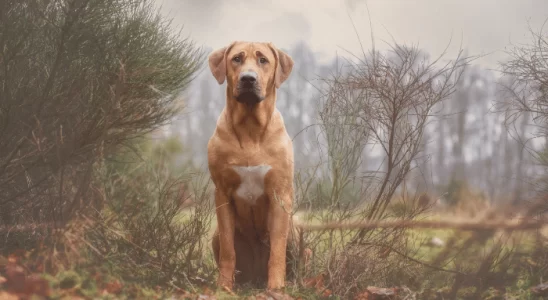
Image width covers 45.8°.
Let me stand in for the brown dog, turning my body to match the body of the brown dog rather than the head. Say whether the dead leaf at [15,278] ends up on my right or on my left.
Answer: on my right

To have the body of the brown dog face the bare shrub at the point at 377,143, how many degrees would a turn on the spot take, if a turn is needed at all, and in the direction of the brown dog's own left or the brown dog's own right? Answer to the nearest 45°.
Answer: approximately 90° to the brown dog's own left

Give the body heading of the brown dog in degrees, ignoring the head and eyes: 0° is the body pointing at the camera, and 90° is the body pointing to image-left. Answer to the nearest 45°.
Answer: approximately 0°
